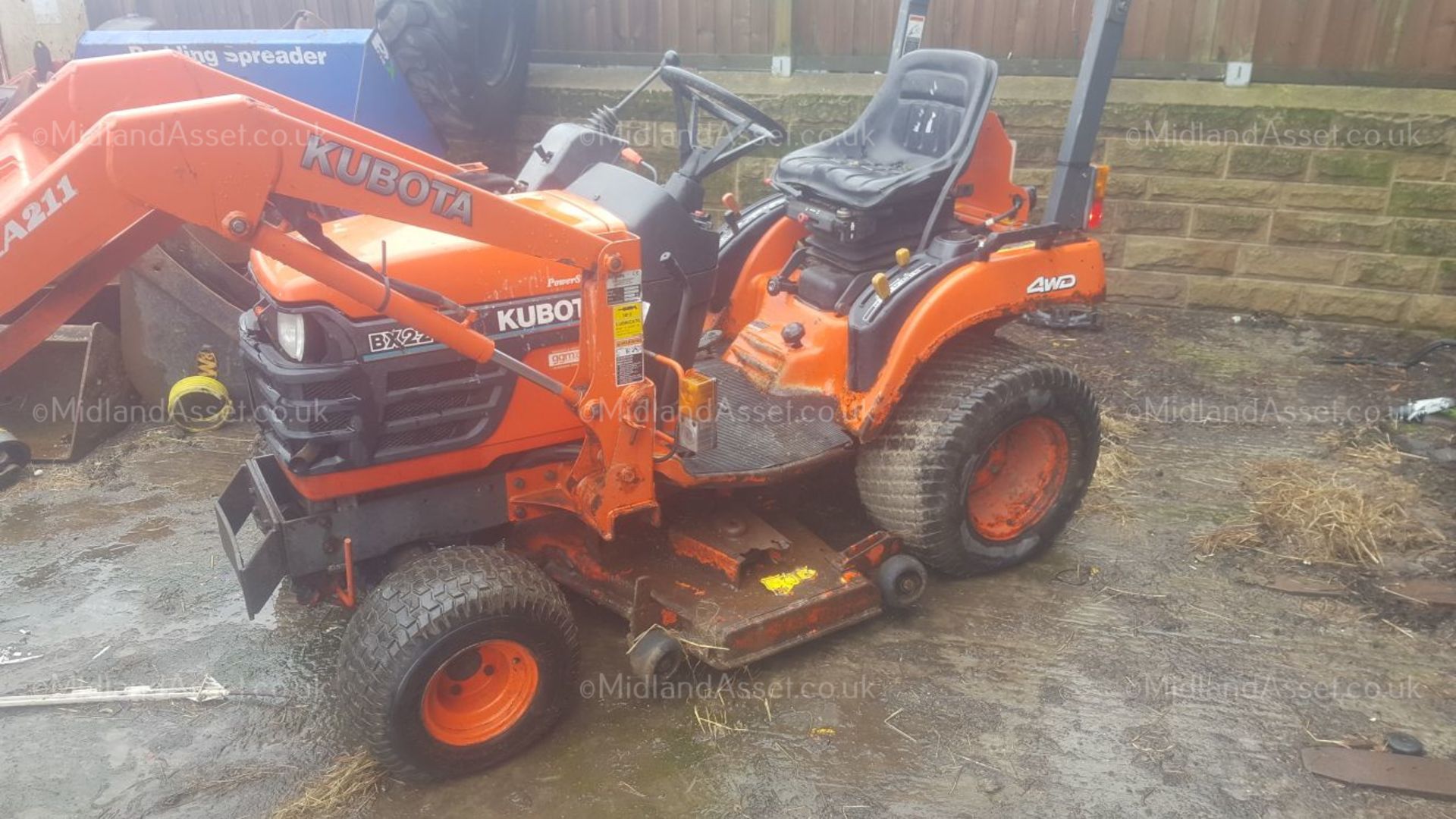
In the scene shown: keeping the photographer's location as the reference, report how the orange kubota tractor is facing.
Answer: facing the viewer and to the left of the viewer

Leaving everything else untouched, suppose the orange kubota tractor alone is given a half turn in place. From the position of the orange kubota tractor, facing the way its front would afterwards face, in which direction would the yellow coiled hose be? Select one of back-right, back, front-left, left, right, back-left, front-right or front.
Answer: left
